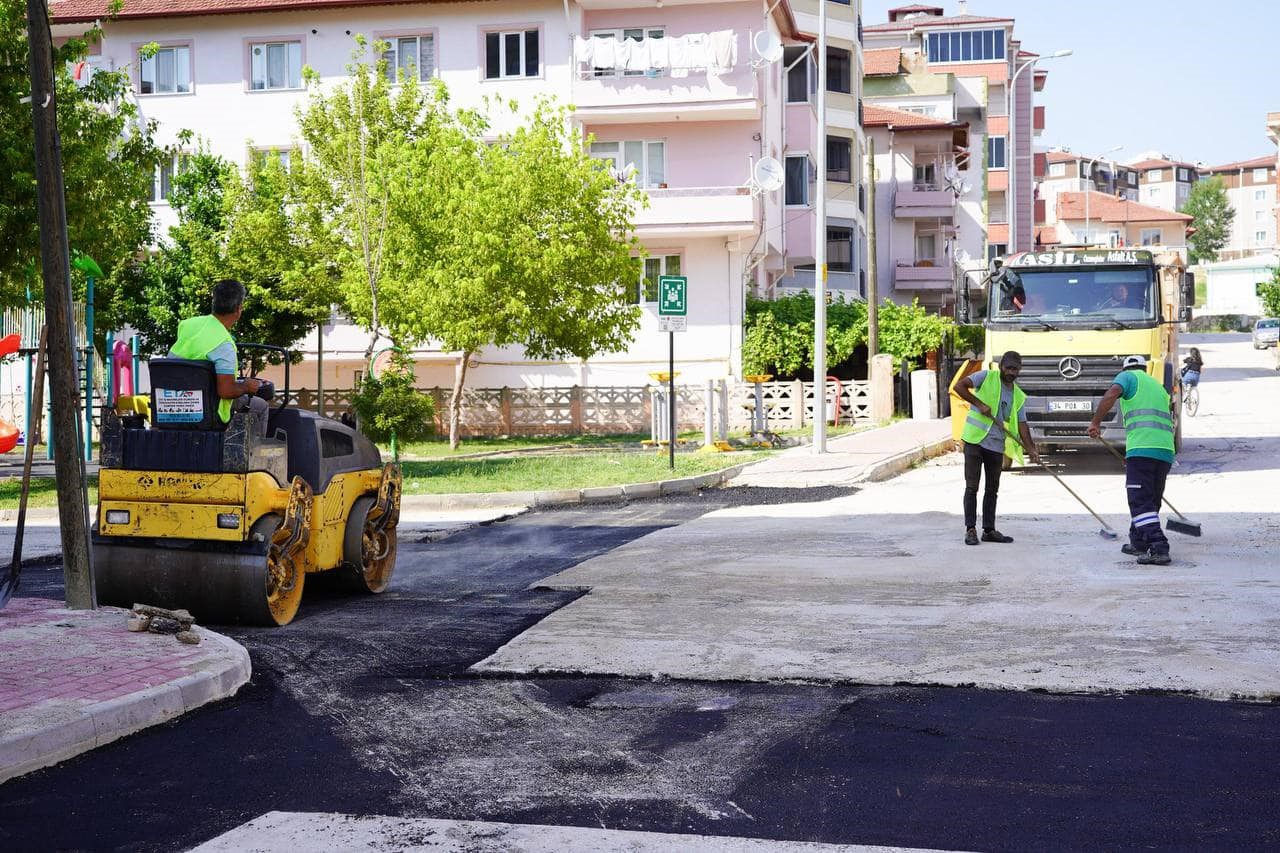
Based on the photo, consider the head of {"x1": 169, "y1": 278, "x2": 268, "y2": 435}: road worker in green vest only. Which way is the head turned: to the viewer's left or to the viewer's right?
to the viewer's right

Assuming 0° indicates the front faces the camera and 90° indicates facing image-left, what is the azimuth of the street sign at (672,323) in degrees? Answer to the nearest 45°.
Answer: approximately 0°

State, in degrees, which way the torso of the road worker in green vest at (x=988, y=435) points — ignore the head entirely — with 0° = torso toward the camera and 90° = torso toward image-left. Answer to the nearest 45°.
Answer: approximately 315°

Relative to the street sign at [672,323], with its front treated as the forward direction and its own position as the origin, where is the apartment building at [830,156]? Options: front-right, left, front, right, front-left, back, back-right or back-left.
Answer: back

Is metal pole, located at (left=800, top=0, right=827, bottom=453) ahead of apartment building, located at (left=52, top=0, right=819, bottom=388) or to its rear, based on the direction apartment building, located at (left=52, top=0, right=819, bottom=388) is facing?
ahead

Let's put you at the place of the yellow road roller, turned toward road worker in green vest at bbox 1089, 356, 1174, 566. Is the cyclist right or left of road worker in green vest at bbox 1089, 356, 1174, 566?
left

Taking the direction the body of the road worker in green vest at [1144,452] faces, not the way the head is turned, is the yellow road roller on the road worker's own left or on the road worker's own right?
on the road worker's own left

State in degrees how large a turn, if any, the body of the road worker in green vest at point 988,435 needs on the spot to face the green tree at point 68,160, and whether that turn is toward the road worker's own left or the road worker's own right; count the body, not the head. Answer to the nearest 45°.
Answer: approximately 135° to the road worker's own right

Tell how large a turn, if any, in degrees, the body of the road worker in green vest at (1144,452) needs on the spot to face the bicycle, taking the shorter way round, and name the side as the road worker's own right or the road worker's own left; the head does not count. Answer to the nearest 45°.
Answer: approximately 45° to the road worker's own right

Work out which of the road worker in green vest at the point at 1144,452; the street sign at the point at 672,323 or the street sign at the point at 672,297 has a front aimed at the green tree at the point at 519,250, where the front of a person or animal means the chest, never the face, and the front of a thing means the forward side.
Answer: the road worker in green vest

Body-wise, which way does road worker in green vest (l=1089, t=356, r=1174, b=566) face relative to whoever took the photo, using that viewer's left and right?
facing away from the viewer and to the left of the viewer

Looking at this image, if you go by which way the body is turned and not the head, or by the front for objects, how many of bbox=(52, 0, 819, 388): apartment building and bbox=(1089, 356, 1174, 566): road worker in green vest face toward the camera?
1

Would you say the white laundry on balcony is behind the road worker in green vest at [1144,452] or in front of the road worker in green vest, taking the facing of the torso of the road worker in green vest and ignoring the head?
in front

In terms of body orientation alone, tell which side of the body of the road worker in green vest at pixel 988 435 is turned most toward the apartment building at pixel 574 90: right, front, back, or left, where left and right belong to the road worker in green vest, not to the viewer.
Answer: back

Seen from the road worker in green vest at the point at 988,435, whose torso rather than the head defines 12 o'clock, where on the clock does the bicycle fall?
The bicycle is roughly at 8 o'clock from the road worker in green vest.

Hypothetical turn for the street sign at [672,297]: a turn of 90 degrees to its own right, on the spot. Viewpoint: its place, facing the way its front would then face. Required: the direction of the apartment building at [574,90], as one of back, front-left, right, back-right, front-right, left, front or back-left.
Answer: right
